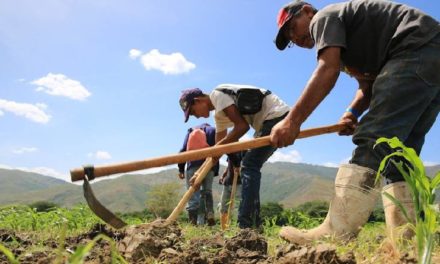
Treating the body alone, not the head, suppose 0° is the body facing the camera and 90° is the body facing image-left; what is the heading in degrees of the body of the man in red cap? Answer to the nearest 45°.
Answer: approximately 90°

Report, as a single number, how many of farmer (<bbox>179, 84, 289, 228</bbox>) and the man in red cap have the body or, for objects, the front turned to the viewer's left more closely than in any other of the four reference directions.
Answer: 2

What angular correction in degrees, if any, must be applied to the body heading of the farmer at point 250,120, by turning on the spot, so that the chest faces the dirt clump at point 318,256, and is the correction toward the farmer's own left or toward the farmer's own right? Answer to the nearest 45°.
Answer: approximately 90° to the farmer's own left

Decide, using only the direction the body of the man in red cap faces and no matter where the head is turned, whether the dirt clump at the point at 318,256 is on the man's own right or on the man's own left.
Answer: on the man's own left

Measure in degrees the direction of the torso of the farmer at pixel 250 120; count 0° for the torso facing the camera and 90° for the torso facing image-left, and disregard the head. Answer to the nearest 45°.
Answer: approximately 90°

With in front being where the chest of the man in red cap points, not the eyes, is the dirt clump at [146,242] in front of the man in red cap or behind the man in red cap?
in front

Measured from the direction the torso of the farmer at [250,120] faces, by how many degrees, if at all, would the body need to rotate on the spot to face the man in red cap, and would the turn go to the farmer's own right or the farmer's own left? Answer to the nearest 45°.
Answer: approximately 90° to the farmer's own left

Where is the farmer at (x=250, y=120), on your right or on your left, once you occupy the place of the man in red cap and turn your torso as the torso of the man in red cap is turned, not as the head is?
on your right
